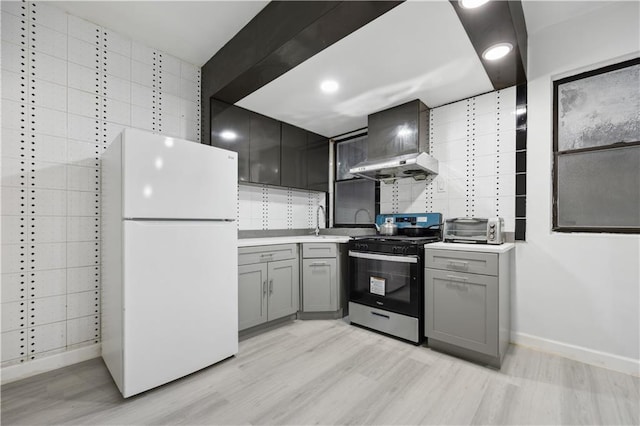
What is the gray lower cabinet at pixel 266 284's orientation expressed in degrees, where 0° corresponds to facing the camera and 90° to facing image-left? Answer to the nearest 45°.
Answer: approximately 315°

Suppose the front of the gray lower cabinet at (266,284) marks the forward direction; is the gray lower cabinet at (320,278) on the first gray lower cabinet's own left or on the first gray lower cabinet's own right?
on the first gray lower cabinet's own left

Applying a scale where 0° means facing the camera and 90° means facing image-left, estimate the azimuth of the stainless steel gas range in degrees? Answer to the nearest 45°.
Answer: approximately 45°

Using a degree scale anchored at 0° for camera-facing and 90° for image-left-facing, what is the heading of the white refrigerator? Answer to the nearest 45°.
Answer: approximately 315°

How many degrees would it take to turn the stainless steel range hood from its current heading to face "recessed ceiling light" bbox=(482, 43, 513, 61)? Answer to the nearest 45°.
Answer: approximately 90° to its left

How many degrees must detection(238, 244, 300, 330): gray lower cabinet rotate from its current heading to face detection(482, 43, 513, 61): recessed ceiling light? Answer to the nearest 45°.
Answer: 0° — it already faces it

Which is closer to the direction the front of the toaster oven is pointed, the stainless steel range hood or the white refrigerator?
the white refrigerator

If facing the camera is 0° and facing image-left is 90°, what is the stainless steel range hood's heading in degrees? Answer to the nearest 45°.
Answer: approximately 45°

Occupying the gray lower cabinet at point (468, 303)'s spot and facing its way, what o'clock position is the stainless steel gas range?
The stainless steel gas range is roughly at 2 o'clock from the gray lower cabinet.
